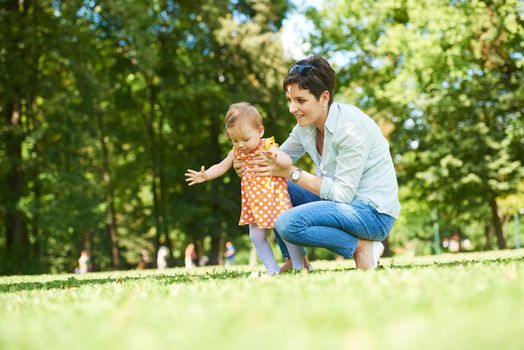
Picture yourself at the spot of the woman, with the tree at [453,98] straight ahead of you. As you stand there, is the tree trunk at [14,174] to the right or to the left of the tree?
left

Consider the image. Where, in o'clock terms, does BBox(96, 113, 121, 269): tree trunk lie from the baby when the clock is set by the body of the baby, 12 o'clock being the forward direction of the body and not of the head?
The tree trunk is roughly at 4 o'clock from the baby.

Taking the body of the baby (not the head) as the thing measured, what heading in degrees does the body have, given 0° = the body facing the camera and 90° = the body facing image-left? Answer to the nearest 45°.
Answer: approximately 45°

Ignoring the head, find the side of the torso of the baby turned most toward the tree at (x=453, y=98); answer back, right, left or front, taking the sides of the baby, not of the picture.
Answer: back

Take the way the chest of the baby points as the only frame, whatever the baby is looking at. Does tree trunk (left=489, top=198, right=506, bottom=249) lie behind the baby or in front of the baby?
behind

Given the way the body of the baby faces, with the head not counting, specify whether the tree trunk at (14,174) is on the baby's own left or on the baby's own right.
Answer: on the baby's own right
